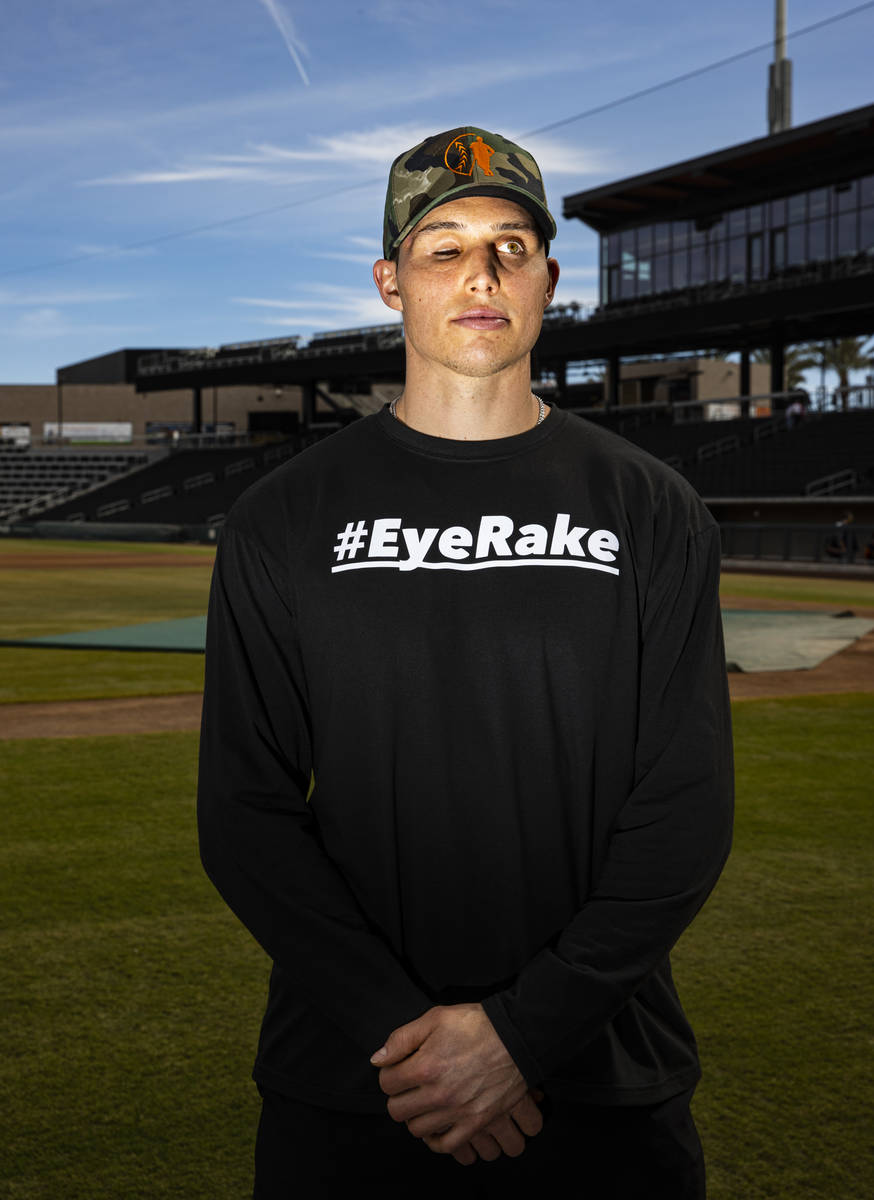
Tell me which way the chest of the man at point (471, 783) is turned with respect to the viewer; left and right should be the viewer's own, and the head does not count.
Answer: facing the viewer

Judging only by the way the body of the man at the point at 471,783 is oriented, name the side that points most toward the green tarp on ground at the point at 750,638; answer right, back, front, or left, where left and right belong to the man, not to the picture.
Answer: back

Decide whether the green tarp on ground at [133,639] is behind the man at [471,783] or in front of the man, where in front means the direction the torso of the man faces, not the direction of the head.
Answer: behind

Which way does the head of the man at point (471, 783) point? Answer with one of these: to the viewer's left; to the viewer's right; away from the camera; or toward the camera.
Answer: toward the camera
